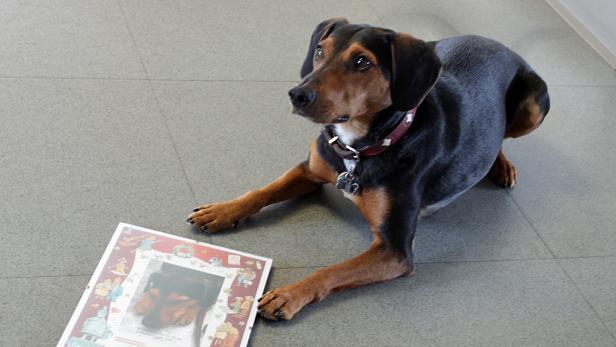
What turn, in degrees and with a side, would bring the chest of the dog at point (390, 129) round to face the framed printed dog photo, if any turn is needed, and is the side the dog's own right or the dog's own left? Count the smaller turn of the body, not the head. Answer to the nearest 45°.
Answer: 0° — it already faces it

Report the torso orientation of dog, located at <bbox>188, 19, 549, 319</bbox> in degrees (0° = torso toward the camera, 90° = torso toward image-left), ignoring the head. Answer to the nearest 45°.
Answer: approximately 45°
